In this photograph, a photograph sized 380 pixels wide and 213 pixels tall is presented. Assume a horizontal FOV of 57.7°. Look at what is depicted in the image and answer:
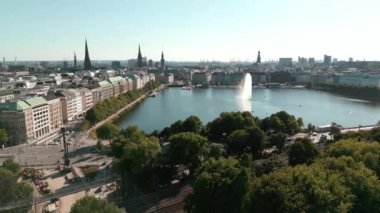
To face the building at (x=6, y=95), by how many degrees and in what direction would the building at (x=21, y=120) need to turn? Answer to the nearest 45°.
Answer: approximately 135° to its left

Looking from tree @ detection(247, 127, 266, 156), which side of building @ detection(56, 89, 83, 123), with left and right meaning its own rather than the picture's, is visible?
front

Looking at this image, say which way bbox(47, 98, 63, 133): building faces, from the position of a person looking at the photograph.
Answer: facing the viewer and to the right of the viewer

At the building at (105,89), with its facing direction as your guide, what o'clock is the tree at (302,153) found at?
The tree is roughly at 1 o'clock from the building.

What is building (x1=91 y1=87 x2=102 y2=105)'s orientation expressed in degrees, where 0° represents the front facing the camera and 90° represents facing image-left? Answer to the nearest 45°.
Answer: approximately 315°

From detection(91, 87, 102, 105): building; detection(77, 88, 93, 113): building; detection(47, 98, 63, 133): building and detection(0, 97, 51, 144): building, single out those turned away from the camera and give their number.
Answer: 0

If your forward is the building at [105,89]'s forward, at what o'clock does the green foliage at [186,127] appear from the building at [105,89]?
The green foliage is roughly at 1 o'clock from the building.

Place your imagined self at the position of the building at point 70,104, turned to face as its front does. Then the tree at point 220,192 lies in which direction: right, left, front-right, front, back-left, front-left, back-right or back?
front-right

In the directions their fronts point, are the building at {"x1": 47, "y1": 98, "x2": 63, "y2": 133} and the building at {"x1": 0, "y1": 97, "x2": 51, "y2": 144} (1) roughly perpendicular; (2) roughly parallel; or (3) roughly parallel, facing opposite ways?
roughly parallel

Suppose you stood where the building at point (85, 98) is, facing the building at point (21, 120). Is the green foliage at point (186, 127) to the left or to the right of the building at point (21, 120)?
left

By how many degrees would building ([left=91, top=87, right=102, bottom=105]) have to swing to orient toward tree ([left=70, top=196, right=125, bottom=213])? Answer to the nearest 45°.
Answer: approximately 45° to its right

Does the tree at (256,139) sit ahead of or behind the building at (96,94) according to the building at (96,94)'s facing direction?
ahead

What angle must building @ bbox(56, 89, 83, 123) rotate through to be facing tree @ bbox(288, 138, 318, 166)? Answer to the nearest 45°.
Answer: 0° — it already faces it

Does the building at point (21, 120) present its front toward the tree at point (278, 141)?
yes

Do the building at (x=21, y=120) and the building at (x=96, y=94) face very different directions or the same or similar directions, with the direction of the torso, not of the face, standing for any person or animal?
same or similar directions

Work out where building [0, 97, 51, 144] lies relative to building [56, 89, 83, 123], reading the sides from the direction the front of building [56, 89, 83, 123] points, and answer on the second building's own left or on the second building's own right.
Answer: on the second building's own right

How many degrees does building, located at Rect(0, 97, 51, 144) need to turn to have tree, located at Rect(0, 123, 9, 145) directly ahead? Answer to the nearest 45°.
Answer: approximately 90° to its right

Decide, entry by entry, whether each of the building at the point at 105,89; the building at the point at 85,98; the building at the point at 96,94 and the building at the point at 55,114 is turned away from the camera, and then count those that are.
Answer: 0

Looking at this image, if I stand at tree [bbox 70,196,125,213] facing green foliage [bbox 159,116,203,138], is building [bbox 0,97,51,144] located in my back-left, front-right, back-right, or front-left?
front-left

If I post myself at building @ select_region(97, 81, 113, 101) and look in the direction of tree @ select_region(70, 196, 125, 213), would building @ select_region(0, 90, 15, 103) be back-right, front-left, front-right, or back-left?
front-right

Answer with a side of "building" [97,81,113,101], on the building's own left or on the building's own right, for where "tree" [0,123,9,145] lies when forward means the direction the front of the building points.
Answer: on the building's own right
